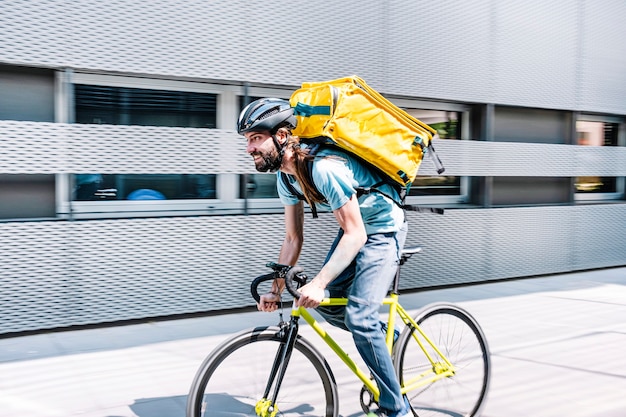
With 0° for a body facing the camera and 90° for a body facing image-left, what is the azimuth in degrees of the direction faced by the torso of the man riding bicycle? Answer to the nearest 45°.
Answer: approximately 45°
